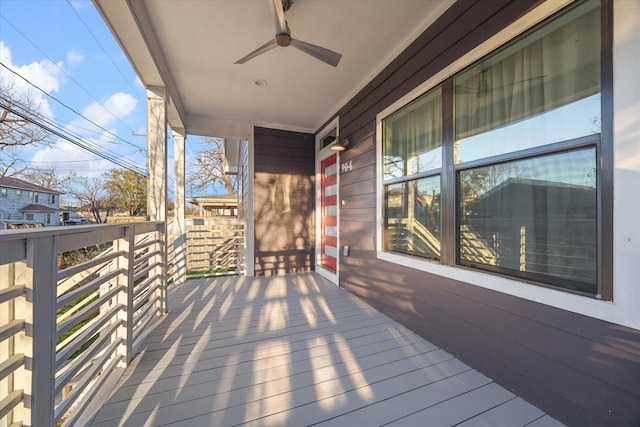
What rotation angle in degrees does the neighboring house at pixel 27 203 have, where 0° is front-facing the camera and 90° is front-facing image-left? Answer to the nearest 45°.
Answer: approximately 315°

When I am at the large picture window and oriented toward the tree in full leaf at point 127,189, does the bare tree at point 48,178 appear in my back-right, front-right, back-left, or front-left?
front-left

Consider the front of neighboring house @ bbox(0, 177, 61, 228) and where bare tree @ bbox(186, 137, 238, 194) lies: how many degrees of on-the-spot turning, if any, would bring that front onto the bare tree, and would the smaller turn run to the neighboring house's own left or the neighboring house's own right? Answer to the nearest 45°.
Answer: approximately 90° to the neighboring house's own left

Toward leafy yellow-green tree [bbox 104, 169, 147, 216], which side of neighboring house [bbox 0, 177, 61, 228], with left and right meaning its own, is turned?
left

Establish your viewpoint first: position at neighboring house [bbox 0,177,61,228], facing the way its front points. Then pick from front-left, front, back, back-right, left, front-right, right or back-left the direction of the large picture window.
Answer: front
